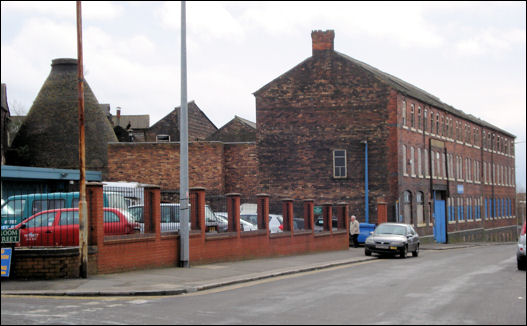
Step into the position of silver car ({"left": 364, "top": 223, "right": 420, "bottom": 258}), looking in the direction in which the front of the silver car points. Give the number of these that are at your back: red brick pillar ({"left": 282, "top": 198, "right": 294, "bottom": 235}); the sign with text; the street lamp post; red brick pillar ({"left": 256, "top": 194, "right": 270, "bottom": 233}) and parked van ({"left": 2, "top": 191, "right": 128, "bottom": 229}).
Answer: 0

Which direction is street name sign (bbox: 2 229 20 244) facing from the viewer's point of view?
toward the camera

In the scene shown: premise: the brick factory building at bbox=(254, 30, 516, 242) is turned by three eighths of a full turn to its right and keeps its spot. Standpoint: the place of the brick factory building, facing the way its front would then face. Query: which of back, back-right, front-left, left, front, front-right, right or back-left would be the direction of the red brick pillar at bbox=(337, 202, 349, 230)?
left

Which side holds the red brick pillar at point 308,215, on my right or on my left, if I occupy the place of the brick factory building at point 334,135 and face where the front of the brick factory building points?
on my right

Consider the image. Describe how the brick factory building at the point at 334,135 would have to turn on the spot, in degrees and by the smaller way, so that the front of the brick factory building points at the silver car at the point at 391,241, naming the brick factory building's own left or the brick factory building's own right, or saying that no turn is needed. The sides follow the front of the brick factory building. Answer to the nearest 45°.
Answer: approximately 45° to the brick factory building's own right

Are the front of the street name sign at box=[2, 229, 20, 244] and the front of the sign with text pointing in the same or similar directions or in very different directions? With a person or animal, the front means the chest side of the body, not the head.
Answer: same or similar directions

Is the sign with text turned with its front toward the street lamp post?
no

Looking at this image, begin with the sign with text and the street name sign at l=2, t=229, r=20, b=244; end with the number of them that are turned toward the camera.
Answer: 2

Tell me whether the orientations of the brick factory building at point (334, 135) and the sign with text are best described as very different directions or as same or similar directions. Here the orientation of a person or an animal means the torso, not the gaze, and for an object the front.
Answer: same or similar directions

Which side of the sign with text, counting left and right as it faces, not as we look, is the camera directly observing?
front

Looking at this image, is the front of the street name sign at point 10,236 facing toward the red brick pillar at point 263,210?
no

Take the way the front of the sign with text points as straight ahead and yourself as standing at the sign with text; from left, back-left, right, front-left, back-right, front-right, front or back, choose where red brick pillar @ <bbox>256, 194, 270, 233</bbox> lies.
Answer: back-left

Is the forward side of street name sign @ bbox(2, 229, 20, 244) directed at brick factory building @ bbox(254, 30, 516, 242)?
no
